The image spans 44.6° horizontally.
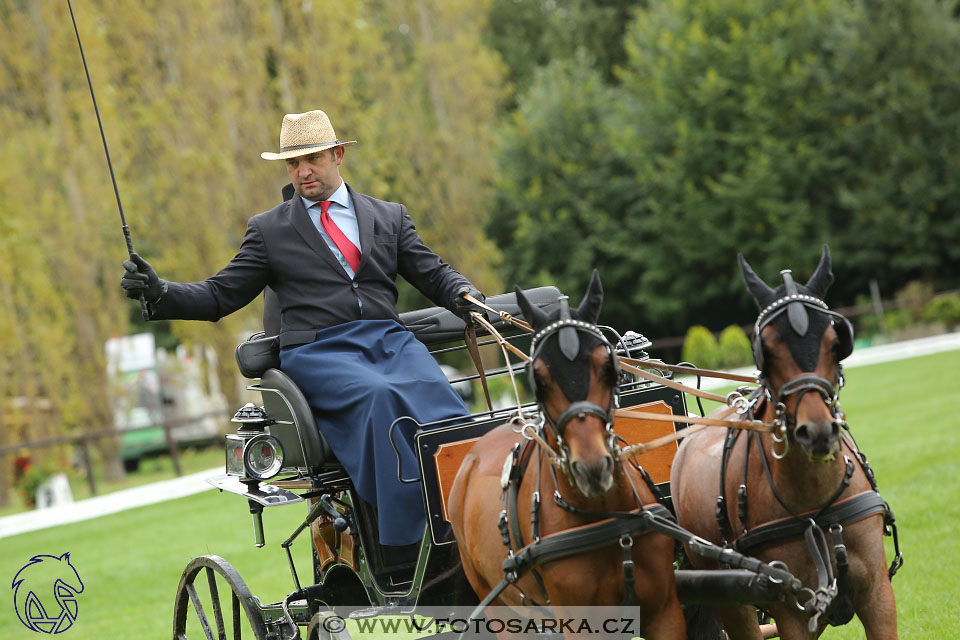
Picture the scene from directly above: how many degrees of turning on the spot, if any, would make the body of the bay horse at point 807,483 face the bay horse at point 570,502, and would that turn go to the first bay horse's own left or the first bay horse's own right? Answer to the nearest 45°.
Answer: approximately 135° to the first bay horse's own right

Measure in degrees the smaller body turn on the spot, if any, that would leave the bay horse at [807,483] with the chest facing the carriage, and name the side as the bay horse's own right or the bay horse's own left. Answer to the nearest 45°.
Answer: approximately 180°

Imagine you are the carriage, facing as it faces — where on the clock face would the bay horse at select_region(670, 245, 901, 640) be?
The bay horse is roughly at 12 o'clock from the carriage.

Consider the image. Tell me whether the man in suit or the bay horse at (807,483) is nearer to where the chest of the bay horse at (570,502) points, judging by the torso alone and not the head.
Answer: the bay horse

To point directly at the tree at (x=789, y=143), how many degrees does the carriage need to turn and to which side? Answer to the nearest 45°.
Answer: approximately 135° to its left

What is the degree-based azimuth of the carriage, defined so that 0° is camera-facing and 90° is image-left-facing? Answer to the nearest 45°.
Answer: approximately 315°

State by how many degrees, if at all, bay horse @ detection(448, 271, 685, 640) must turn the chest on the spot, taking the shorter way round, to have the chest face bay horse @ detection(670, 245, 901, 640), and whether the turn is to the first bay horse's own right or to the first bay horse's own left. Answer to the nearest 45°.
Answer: approximately 45° to the first bay horse's own left

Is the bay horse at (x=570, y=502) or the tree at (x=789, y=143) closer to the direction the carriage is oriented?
the bay horse
